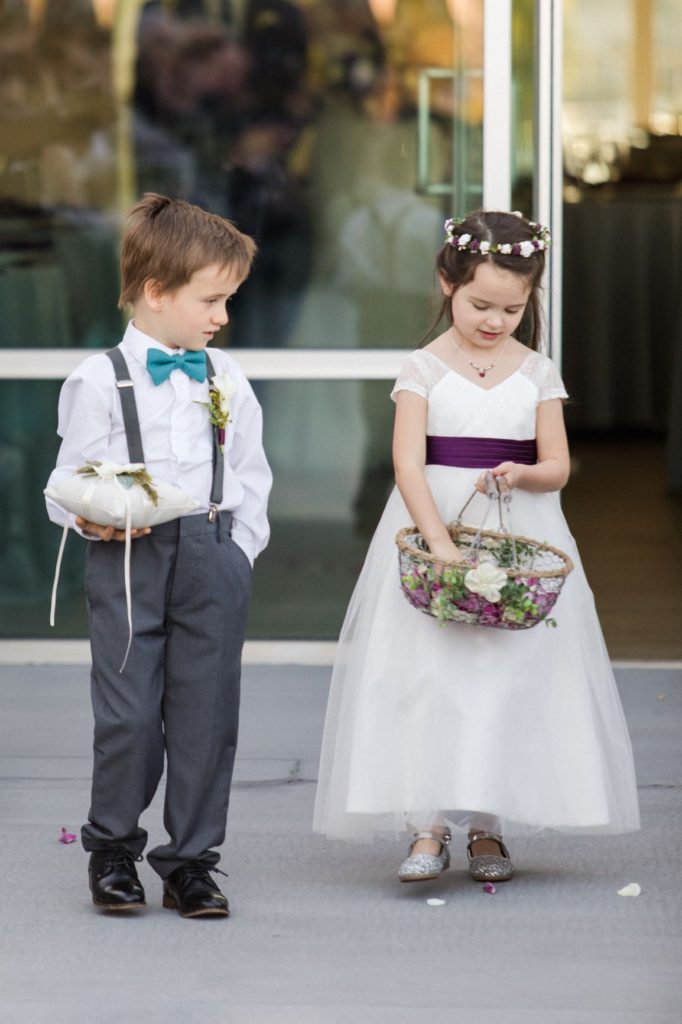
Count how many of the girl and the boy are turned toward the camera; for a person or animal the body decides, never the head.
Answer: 2

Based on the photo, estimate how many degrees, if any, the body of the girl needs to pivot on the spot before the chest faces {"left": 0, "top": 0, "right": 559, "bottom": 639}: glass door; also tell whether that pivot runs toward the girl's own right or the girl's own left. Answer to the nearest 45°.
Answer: approximately 180°

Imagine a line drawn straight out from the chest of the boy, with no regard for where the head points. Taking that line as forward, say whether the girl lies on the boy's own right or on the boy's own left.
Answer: on the boy's own left

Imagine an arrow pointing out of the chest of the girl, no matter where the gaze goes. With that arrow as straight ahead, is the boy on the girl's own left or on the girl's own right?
on the girl's own right

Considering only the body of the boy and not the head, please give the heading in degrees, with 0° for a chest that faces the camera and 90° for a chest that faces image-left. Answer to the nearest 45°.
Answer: approximately 0°

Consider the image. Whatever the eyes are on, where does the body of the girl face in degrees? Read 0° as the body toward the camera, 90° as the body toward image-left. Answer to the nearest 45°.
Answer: approximately 0°

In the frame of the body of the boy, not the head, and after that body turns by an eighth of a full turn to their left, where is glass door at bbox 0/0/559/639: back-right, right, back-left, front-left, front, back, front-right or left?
back-left
